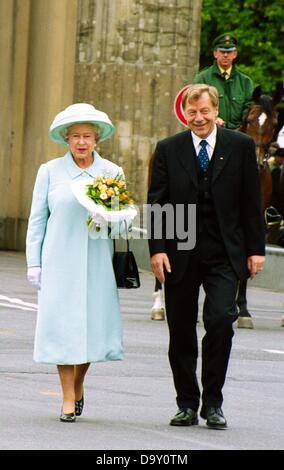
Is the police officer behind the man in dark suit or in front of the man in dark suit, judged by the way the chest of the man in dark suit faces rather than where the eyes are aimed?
behind

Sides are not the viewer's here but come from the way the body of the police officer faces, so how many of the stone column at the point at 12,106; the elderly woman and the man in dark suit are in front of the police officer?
2

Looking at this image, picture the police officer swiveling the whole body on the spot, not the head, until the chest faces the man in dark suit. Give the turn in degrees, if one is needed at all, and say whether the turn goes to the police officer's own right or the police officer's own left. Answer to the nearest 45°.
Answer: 0° — they already face them

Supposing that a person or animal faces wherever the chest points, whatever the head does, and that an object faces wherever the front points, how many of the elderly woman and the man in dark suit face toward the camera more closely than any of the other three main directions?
2

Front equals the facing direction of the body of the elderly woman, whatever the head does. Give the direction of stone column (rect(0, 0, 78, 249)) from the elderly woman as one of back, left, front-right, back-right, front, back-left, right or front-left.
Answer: back

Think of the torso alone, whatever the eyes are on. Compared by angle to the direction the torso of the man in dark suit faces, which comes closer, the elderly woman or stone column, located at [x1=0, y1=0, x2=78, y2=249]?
the elderly woman

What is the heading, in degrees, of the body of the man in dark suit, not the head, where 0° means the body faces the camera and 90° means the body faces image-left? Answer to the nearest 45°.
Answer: approximately 0°

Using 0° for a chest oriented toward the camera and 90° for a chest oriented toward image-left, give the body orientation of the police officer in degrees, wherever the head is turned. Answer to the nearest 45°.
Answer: approximately 0°

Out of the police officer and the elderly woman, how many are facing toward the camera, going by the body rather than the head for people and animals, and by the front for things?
2
